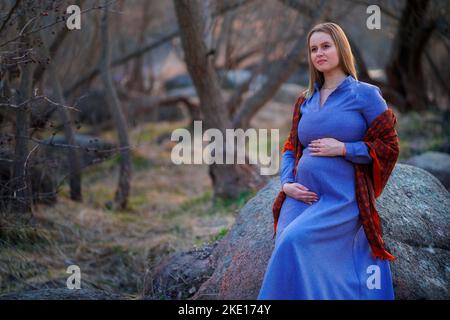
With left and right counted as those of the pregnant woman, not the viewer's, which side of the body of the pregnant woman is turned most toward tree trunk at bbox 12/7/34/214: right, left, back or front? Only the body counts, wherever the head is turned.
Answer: right

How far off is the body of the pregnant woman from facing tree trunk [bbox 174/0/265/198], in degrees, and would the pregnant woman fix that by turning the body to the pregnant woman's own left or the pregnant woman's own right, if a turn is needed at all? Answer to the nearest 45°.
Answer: approximately 135° to the pregnant woman's own right

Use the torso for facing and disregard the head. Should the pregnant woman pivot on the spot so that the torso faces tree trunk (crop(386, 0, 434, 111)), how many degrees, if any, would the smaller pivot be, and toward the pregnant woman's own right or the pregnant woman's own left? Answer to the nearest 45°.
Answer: approximately 135° to the pregnant woman's own right

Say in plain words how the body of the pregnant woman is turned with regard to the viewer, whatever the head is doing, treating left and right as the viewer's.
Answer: facing the viewer and to the left of the viewer

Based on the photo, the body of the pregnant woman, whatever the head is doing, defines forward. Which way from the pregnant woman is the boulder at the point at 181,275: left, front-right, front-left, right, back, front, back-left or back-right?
right

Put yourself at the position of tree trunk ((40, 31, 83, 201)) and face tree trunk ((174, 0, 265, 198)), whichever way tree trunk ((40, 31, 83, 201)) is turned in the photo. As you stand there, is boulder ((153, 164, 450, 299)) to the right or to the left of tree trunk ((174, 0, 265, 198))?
right

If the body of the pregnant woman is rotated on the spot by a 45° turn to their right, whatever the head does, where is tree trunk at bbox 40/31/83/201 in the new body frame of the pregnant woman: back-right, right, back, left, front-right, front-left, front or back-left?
front-right

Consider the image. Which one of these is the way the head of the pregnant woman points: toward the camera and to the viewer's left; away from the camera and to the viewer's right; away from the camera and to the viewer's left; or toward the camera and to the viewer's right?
toward the camera and to the viewer's left

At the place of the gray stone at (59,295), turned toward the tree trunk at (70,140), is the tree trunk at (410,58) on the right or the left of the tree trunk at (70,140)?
right
